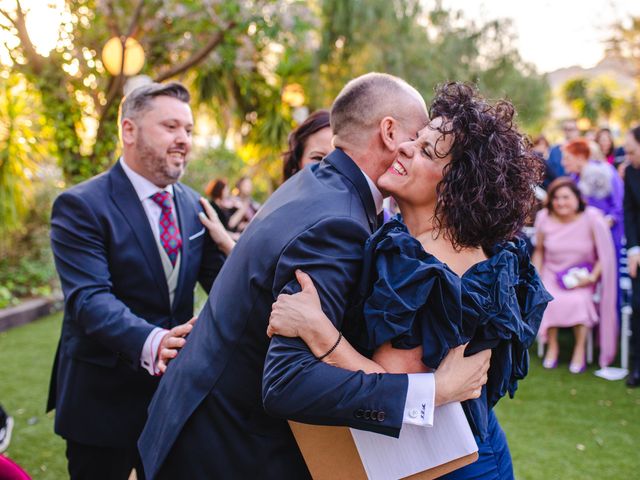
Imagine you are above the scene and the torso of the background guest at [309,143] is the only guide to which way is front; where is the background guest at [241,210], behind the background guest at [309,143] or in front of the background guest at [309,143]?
behind

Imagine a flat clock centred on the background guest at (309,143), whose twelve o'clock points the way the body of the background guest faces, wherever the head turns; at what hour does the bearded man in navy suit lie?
The bearded man in navy suit is roughly at 3 o'clock from the background guest.

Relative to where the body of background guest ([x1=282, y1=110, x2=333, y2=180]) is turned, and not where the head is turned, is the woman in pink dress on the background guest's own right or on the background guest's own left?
on the background guest's own left

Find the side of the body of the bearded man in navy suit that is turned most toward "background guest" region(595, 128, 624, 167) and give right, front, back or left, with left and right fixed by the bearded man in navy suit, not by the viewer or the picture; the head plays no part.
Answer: left

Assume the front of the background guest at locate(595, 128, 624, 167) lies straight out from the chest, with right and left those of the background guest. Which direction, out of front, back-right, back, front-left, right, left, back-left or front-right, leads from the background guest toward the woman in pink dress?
front-left

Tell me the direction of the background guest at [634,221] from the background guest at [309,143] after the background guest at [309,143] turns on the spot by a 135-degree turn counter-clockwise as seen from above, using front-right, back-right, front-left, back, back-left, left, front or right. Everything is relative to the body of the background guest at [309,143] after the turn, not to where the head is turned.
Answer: front-right

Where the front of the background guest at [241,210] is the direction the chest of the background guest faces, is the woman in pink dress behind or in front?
in front
